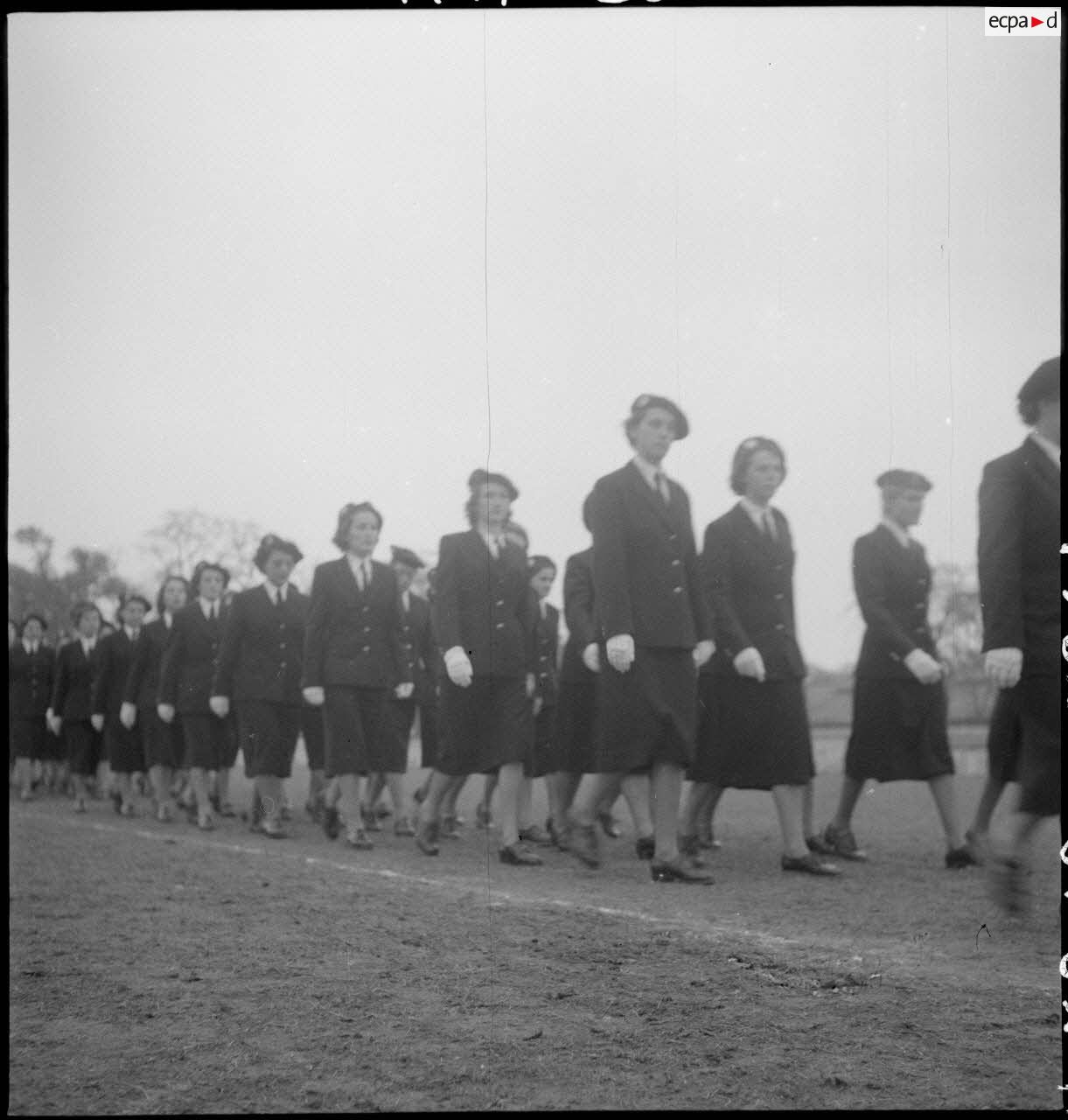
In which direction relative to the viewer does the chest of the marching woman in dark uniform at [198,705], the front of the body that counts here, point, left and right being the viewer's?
facing the viewer and to the right of the viewer

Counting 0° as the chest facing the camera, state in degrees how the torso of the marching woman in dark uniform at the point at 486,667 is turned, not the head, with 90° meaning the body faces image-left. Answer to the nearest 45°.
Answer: approximately 315°

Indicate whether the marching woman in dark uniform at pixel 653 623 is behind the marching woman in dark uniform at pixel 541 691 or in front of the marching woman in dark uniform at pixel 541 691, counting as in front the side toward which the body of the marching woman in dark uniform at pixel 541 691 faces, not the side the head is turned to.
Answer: in front

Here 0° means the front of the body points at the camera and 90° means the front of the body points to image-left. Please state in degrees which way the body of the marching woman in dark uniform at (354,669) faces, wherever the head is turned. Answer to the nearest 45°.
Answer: approximately 315°

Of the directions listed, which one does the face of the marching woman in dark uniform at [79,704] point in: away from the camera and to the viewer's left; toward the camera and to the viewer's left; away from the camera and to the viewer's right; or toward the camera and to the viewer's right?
toward the camera and to the viewer's right

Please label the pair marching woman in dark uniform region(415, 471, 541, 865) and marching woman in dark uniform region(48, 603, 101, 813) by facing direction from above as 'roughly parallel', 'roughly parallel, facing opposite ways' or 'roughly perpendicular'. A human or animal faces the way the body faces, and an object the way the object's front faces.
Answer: roughly parallel

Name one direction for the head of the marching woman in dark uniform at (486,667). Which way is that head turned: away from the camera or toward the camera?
toward the camera

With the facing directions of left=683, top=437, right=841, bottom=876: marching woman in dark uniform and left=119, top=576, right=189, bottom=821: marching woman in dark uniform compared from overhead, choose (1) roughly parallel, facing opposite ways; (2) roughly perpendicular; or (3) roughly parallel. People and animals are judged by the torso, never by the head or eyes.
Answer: roughly parallel

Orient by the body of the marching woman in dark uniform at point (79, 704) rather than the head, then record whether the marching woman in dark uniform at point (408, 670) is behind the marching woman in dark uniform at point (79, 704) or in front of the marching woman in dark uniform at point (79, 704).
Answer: in front

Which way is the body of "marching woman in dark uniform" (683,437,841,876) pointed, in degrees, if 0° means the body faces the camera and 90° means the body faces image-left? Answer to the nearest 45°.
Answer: approximately 315°

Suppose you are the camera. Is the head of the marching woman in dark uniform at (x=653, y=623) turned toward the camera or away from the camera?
toward the camera

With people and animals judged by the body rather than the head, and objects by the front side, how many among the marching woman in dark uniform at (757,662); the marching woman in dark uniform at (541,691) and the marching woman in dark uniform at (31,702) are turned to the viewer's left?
0

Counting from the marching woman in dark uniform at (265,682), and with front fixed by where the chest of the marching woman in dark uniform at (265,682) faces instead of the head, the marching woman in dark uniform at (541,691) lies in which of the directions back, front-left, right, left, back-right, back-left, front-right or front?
front

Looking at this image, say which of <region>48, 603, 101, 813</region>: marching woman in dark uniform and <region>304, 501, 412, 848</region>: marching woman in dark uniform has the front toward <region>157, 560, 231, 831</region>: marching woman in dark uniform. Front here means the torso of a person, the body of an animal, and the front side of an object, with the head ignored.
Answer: <region>48, 603, 101, 813</region>: marching woman in dark uniform

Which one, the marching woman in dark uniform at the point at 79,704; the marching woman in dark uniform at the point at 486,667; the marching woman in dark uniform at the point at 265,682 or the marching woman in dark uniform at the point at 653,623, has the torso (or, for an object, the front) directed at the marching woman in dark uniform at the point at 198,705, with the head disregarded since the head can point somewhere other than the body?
the marching woman in dark uniform at the point at 79,704

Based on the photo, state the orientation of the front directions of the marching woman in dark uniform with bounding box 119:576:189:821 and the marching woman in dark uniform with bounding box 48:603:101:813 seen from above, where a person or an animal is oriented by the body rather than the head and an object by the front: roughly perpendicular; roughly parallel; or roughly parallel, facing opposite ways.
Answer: roughly parallel

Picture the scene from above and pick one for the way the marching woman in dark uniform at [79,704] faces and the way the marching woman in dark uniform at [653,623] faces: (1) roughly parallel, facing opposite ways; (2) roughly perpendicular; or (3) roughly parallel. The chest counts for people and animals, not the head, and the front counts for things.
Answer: roughly parallel

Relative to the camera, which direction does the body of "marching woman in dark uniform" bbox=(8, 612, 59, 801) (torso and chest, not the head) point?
toward the camera
